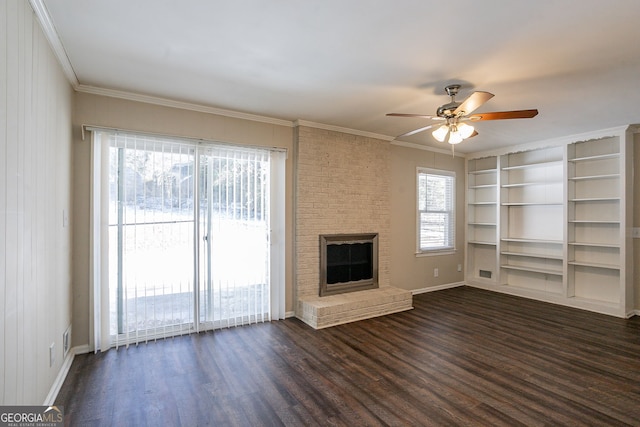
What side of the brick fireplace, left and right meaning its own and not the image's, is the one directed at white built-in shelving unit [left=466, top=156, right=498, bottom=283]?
left

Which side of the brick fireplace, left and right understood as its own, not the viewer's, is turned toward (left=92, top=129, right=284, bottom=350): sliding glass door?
right

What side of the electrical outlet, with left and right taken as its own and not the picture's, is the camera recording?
right

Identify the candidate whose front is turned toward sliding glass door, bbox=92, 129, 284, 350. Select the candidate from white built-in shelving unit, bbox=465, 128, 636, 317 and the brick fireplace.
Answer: the white built-in shelving unit

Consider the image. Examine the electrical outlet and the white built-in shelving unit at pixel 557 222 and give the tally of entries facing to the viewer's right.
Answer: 1

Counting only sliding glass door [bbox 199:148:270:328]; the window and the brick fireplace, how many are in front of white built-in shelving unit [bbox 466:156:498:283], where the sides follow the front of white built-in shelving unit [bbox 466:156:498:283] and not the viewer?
3

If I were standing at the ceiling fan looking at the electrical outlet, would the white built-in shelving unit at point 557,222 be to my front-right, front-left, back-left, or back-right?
back-right

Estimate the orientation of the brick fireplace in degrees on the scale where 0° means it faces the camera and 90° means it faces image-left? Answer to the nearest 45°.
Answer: approximately 315°

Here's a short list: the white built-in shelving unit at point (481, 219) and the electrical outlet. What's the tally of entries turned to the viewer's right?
1

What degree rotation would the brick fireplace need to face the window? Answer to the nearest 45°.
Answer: approximately 90° to its left

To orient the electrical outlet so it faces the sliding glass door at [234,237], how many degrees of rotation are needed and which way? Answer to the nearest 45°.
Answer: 0° — it already faces it

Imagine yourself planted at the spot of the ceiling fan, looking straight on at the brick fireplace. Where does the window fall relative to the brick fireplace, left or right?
right

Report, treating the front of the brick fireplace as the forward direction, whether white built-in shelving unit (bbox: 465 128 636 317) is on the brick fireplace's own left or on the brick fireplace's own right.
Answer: on the brick fireplace's own left
